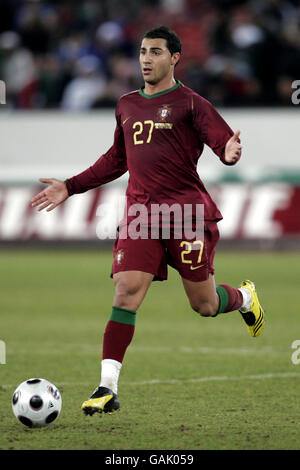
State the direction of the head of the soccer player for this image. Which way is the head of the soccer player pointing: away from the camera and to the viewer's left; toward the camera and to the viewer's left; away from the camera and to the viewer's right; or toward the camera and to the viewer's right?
toward the camera and to the viewer's left

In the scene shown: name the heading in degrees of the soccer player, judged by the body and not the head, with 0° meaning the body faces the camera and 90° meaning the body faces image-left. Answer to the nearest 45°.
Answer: approximately 45°
